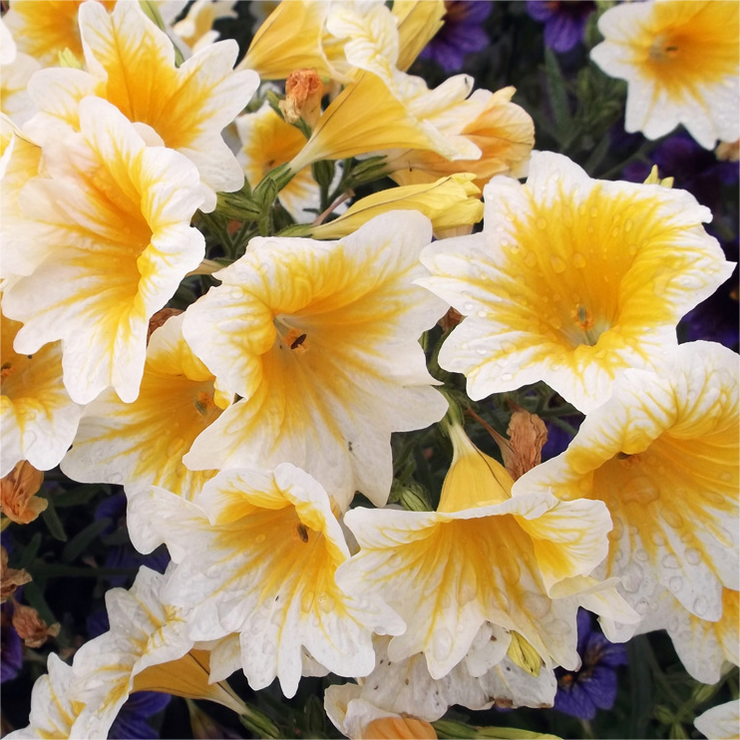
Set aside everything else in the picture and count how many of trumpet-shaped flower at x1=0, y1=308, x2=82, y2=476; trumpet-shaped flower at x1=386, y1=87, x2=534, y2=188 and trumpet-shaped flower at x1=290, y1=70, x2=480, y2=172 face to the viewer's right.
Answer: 2

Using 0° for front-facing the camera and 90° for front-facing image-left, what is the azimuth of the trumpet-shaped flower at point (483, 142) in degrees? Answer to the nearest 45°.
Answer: approximately 270°

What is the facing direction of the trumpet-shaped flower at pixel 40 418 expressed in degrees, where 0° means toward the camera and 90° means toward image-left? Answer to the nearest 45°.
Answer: approximately 0°

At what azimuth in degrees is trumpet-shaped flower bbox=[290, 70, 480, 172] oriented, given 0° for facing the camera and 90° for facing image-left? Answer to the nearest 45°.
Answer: approximately 270°
